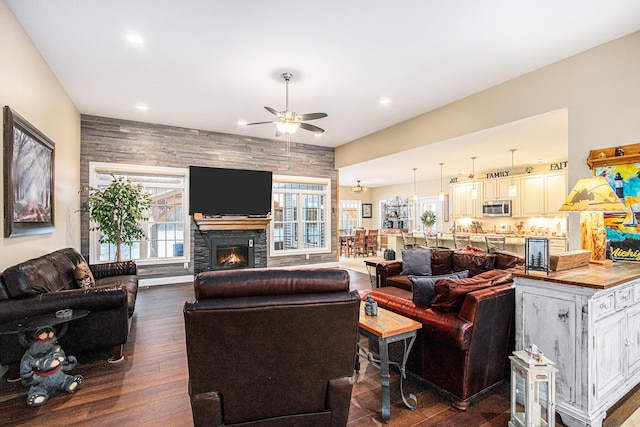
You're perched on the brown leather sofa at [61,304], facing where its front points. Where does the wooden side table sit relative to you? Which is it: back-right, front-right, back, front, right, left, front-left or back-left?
front-right

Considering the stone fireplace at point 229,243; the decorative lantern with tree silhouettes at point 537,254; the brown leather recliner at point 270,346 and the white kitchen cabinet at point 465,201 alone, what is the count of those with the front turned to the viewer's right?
0

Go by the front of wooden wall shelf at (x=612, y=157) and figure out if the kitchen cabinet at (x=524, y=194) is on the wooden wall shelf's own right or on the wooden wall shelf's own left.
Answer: on the wooden wall shelf's own right

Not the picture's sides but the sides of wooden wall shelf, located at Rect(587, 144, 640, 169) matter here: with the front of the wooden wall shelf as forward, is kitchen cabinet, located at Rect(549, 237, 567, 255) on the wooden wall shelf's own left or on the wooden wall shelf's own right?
on the wooden wall shelf's own right

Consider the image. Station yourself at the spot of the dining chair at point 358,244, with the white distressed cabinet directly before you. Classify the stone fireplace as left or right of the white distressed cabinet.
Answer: right

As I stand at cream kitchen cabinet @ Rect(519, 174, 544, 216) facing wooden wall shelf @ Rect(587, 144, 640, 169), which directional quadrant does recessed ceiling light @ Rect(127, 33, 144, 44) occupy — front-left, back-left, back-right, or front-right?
front-right

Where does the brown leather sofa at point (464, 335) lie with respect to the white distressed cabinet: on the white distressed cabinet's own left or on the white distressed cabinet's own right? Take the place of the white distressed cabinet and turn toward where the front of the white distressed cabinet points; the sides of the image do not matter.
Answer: on the white distressed cabinet's own right

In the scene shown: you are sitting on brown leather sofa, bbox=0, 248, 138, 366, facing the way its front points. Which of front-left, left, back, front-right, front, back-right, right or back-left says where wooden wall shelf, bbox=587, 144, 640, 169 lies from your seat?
front-right

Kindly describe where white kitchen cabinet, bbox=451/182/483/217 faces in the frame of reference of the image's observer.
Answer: facing the viewer and to the left of the viewer

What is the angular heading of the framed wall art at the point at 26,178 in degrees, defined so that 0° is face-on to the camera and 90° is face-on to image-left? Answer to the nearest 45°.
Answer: approximately 315°

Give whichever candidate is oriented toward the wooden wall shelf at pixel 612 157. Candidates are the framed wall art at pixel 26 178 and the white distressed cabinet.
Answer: the framed wall art

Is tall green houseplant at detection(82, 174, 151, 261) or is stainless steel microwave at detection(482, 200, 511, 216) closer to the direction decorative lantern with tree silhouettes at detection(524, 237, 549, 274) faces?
the tall green houseplant

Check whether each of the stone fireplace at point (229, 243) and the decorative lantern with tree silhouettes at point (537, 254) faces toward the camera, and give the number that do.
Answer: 2

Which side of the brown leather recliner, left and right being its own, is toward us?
back

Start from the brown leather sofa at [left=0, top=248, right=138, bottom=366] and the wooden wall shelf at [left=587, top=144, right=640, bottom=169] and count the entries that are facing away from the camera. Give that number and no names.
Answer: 0

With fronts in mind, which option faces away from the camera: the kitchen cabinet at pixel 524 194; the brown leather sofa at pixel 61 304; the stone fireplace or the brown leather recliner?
the brown leather recliner

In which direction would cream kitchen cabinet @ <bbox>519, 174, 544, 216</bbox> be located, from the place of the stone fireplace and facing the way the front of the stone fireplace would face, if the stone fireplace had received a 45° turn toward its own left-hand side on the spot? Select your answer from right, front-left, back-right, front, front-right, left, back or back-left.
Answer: front-left
